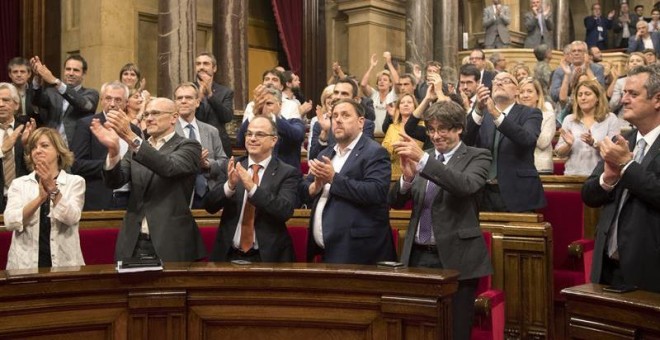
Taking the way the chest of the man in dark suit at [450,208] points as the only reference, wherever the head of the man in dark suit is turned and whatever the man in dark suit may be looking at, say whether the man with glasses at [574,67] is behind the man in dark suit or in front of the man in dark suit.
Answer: behind

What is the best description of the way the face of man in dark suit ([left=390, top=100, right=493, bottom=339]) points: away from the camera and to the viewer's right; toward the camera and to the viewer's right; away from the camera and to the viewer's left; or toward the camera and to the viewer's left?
toward the camera and to the viewer's left

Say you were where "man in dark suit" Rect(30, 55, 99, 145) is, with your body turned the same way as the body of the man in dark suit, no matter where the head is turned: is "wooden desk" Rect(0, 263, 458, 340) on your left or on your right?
on your left

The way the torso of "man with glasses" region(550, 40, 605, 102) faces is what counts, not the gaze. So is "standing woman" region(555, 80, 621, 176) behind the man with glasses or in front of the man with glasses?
in front

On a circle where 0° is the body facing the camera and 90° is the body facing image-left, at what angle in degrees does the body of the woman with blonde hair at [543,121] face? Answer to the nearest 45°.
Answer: approximately 45°

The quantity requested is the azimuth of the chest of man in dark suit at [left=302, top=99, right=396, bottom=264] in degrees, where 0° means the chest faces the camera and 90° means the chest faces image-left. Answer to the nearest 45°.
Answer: approximately 45°

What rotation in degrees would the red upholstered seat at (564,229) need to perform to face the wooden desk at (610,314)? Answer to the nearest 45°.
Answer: approximately 45° to its left

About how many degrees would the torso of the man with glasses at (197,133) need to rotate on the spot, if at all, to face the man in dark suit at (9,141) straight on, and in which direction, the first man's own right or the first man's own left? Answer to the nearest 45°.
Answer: approximately 45° to the first man's own right

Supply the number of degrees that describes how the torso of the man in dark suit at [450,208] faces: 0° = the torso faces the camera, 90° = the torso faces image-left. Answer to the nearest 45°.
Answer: approximately 45°

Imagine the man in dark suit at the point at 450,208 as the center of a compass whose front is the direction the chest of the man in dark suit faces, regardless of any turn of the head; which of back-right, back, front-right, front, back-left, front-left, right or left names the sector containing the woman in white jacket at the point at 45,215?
front-right

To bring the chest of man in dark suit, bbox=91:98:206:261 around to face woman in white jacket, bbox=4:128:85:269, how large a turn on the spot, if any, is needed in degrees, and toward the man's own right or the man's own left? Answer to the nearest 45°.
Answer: approximately 45° to the man's own right

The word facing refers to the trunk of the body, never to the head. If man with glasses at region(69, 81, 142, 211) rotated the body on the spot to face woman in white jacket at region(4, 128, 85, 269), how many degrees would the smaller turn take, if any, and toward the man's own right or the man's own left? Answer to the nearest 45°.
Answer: approximately 45° to the man's own right
